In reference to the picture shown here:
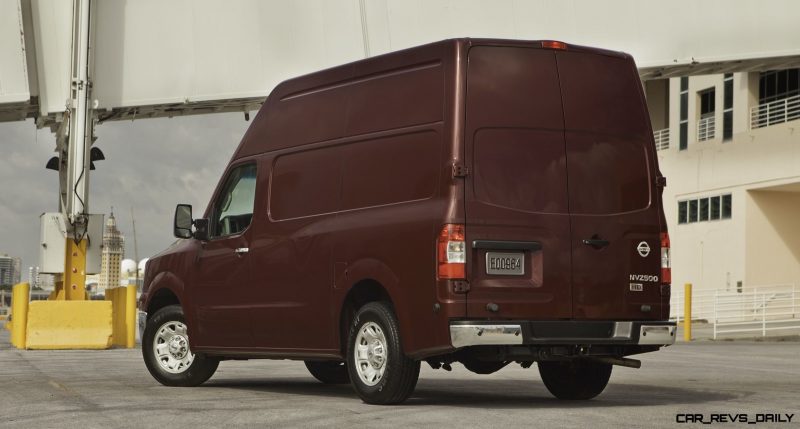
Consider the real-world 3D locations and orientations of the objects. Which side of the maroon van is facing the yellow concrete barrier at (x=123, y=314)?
front

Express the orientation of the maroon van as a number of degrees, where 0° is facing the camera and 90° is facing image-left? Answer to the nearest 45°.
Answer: approximately 135°

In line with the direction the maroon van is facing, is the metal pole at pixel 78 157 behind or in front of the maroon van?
in front

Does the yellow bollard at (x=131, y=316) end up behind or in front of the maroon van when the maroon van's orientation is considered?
in front

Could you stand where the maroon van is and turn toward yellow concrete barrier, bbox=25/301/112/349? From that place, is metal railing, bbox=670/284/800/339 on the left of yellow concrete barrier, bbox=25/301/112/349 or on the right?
right

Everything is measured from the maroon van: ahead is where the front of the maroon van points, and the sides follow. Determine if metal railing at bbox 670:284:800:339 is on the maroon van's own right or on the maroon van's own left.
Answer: on the maroon van's own right

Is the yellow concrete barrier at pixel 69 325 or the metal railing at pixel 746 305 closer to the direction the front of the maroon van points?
the yellow concrete barrier

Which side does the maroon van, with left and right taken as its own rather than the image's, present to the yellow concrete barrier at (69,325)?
front
